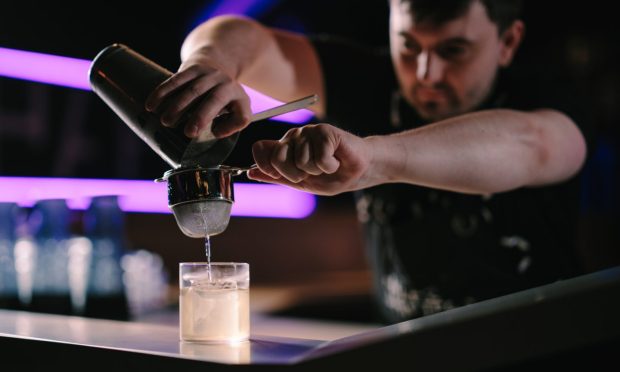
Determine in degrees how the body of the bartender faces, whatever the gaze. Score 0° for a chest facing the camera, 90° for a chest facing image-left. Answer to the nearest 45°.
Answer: approximately 45°

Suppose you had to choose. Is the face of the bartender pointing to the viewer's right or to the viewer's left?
to the viewer's left

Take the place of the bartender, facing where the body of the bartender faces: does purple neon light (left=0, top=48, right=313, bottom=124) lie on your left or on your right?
on your right

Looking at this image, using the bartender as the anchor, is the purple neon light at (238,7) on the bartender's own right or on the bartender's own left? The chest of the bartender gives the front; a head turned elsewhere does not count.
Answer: on the bartender's own right
